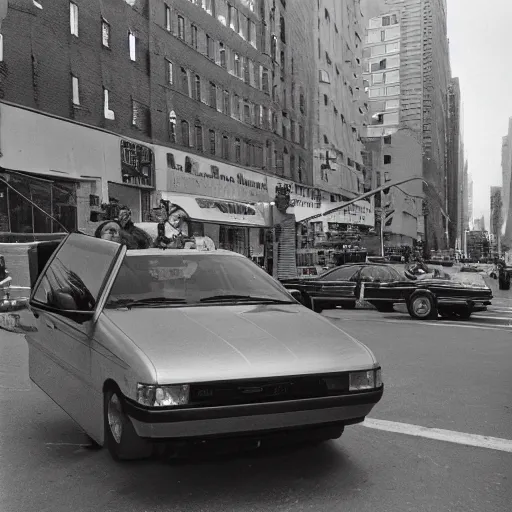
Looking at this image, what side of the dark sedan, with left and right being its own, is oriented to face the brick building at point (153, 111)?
back

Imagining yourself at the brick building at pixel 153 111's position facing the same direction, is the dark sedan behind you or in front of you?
in front

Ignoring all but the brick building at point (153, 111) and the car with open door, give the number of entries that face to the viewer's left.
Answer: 0

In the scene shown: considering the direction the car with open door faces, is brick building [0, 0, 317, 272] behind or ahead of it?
behind

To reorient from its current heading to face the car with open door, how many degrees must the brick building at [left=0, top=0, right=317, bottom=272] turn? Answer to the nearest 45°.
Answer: approximately 45° to its right

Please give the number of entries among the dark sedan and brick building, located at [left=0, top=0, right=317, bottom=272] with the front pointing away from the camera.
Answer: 0

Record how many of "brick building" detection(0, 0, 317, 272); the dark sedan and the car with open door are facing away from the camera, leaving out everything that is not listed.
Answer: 0

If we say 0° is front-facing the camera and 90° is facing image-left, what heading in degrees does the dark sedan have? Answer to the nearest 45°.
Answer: approximately 315°

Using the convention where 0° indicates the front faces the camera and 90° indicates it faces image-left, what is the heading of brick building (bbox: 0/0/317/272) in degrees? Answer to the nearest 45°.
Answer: approximately 315°

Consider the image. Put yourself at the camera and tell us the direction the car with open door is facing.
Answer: facing the viewer and to the right of the viewer
